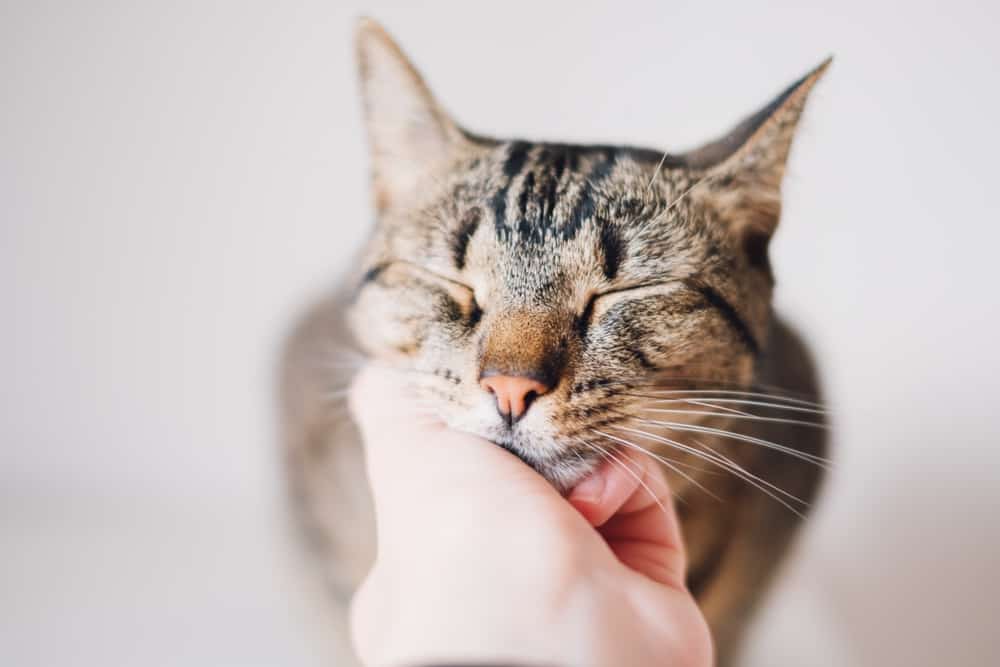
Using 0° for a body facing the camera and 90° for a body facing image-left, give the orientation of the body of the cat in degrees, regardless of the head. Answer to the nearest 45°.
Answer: approximately 0°
